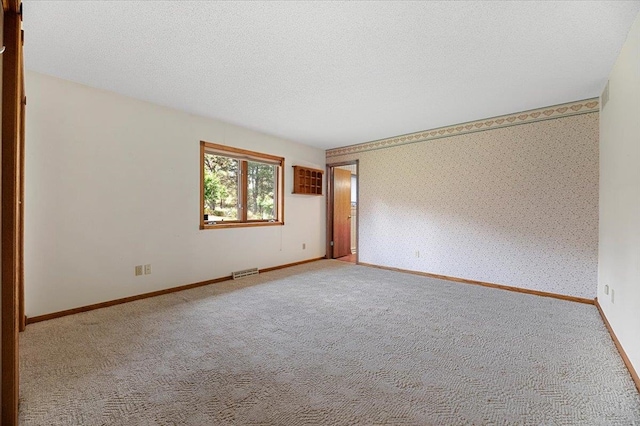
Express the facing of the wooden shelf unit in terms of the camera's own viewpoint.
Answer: facing the viewer and to the right of the viewer

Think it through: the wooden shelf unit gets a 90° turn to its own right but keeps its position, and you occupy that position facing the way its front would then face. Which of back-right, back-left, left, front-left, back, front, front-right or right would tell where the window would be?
front

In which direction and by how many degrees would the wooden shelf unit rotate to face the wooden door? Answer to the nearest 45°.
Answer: approximately 90° to its left
